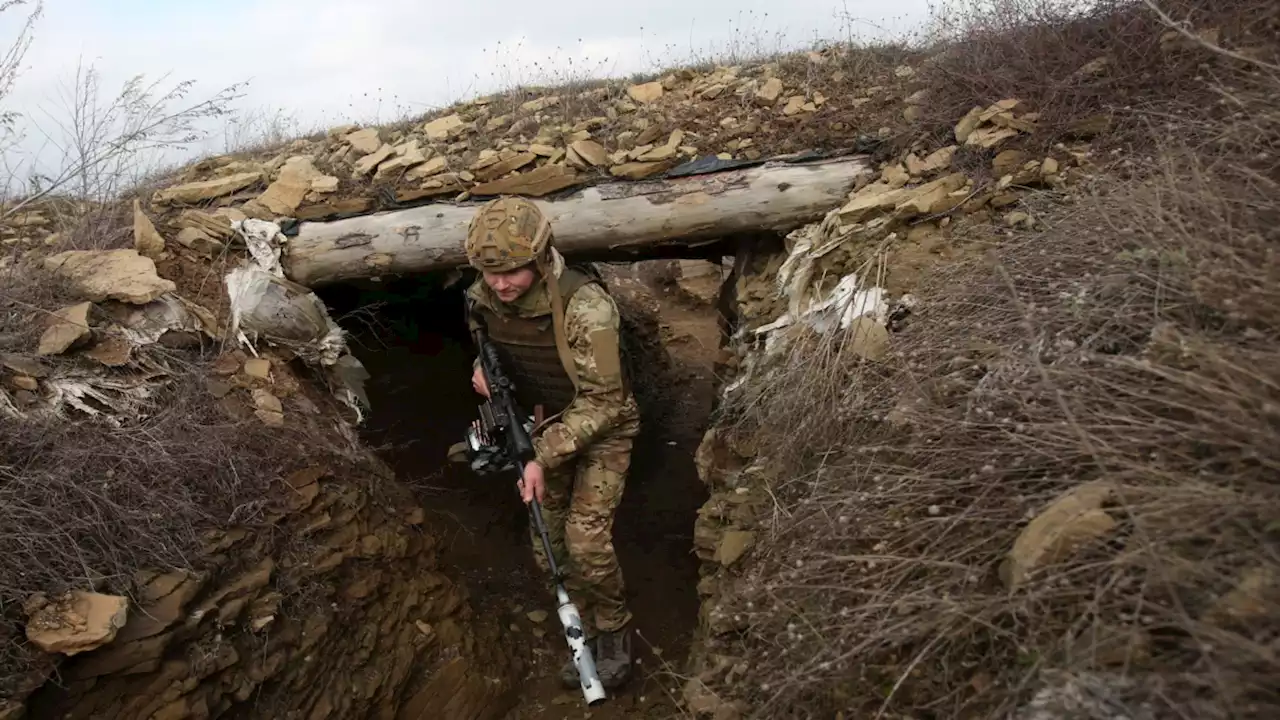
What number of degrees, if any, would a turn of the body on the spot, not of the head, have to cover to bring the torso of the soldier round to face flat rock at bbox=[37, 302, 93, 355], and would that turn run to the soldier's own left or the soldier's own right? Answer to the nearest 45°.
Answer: approximately 45° to the soldier's own right

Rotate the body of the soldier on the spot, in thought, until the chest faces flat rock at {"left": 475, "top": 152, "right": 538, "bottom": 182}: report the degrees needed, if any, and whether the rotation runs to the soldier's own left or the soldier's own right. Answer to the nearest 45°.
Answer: approximately 135° to the soldier's own right

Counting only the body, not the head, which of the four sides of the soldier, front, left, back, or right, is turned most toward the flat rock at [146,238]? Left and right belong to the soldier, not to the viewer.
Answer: right

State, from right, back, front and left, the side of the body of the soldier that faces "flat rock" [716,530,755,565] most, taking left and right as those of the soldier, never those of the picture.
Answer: left

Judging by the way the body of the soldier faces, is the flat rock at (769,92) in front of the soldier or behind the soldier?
behind

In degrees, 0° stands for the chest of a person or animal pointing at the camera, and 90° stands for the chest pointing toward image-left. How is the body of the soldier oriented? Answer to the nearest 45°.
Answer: approximately 45°

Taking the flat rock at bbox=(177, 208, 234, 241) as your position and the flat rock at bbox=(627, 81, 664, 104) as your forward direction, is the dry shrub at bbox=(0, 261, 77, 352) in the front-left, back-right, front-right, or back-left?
back-right

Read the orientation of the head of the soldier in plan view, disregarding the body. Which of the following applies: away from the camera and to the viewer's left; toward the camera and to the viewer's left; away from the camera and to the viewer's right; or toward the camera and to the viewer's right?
toward the camera and to the viewer's left

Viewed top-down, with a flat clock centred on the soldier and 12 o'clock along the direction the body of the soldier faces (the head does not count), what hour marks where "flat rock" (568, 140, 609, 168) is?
The flat rock is roughly at 5 o'clock from the soldier.

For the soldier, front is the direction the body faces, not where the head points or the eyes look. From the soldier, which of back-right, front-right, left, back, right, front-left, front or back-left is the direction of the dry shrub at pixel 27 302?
front-right

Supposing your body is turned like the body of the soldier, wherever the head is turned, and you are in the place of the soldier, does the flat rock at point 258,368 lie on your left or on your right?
on your right

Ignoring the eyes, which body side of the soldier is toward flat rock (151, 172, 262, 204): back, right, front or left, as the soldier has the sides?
right
